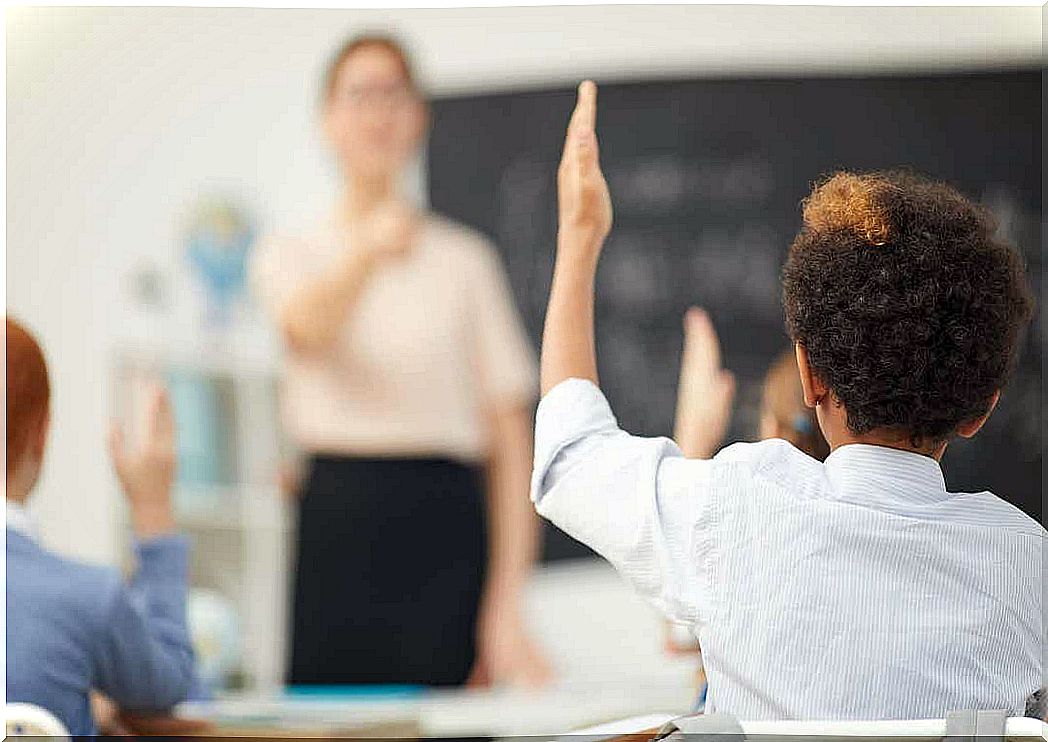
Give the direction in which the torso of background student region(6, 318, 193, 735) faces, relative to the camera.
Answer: away from the camera

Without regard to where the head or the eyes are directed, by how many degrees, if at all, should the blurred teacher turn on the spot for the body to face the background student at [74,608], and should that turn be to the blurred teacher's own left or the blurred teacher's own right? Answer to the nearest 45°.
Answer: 0° — they already face them

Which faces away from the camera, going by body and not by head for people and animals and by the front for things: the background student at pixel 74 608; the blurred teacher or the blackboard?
the background student

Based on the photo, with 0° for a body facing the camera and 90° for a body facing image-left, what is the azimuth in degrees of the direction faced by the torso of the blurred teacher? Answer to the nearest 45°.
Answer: approximately 0°

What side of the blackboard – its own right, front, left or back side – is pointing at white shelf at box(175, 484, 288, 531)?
right

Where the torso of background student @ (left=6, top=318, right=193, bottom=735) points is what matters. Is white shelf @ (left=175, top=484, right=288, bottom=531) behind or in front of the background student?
in front

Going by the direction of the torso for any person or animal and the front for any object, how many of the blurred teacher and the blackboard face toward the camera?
2

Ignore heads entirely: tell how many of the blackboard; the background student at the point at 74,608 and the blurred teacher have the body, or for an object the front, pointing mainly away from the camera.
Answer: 1

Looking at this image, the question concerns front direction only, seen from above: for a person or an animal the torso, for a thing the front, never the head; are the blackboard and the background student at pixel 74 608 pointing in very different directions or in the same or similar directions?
very different directions
